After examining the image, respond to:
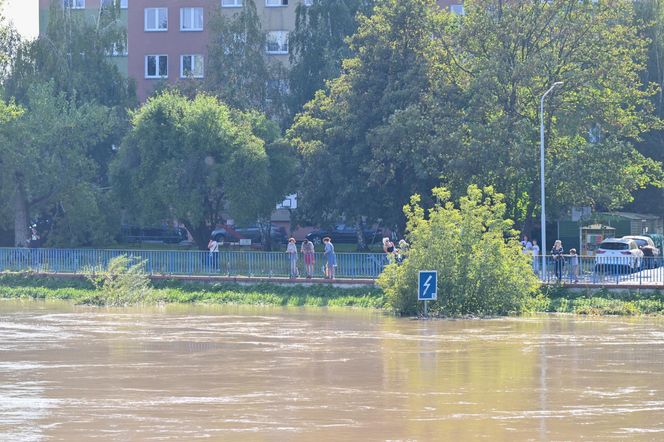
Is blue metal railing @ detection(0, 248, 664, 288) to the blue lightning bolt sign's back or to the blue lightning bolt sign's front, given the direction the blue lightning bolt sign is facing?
to the back

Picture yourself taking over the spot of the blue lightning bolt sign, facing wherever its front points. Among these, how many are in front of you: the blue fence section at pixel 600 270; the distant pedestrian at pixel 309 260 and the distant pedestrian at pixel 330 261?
0

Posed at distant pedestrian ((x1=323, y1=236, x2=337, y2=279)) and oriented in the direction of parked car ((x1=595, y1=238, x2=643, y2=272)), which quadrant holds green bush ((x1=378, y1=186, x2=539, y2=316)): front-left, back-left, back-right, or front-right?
front-right

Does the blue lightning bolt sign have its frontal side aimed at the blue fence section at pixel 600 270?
no

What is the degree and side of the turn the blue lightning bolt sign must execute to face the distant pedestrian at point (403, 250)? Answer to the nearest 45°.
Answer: approximately 180°

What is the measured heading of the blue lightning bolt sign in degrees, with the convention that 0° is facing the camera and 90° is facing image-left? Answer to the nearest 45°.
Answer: approximately 0°

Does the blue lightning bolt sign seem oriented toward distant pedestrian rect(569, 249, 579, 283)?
no

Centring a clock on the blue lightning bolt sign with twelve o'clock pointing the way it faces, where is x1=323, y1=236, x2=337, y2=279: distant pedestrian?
The distant pedestrian is roughly at 5 o'clock from the blue lightning bolt sign.

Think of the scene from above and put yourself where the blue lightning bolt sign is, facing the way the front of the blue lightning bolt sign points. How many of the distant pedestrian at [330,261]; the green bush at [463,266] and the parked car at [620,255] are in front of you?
0
